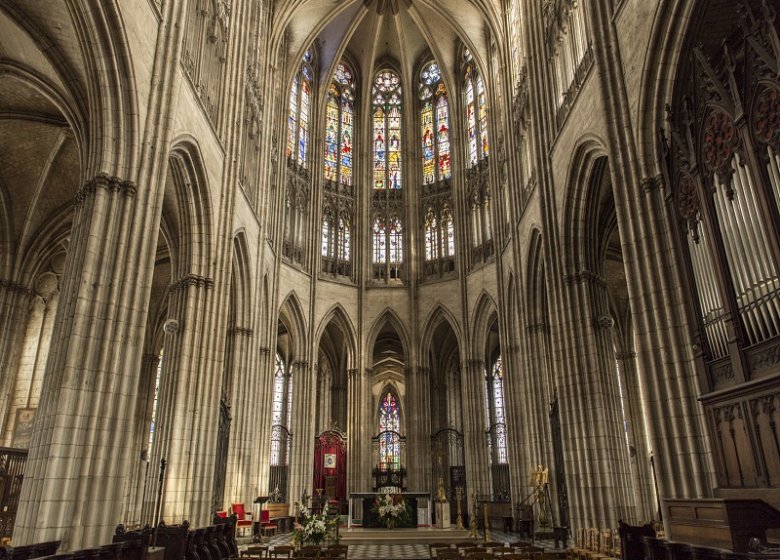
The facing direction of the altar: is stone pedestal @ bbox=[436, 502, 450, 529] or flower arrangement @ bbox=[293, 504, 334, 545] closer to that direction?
the flower arrangement

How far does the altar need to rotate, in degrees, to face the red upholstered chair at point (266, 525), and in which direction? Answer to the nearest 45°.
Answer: approximately 90° to its right

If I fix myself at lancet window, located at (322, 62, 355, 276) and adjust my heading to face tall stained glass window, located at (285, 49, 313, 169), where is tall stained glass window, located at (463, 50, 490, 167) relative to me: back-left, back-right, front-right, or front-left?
back-left

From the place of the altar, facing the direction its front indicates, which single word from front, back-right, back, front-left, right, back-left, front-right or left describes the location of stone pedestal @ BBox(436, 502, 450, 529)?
left

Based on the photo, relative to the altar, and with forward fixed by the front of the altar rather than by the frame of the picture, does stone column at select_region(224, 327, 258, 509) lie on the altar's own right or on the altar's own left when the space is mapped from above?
on the altar's own right

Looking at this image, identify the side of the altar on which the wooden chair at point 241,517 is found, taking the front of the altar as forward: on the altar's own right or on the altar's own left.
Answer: on the altar's own right

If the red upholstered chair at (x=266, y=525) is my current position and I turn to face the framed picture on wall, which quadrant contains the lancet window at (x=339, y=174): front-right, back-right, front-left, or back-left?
back-right

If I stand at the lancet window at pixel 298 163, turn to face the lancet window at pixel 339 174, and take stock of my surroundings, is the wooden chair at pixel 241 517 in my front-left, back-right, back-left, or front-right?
back-right

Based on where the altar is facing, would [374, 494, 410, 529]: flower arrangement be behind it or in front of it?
in front

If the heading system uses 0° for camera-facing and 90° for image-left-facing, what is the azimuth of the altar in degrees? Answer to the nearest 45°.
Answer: approximately 0°

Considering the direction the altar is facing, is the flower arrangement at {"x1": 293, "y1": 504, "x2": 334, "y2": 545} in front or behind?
in front
